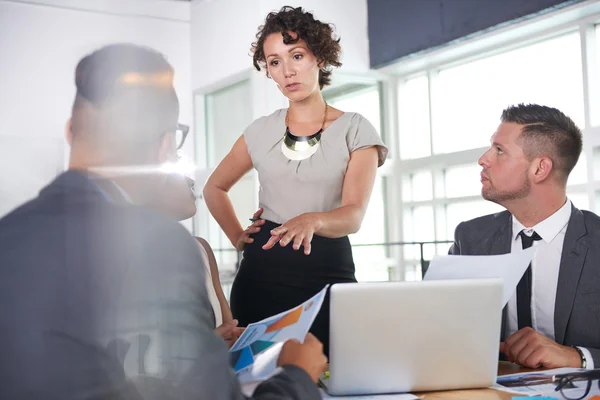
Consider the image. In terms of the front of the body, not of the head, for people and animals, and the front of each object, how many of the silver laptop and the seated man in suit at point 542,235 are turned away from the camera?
1

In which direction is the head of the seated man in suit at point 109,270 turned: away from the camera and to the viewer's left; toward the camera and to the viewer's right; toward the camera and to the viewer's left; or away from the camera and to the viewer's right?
away from the camera and to the viewer's right

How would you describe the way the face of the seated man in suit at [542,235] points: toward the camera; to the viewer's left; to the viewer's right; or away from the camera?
to the viewer's left

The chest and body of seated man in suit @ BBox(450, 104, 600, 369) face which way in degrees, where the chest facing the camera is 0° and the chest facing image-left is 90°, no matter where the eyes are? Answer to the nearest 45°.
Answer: approximately 45°

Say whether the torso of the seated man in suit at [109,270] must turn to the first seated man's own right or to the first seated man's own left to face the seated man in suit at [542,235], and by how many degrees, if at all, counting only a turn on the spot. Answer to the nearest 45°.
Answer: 0° — they already face them

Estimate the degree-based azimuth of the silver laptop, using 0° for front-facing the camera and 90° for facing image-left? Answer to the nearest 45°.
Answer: approximately 180°

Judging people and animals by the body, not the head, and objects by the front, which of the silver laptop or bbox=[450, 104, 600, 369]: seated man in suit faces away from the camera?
the silver laptop

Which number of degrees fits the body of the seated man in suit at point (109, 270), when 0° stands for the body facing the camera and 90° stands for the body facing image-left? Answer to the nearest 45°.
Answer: approximately 225°
